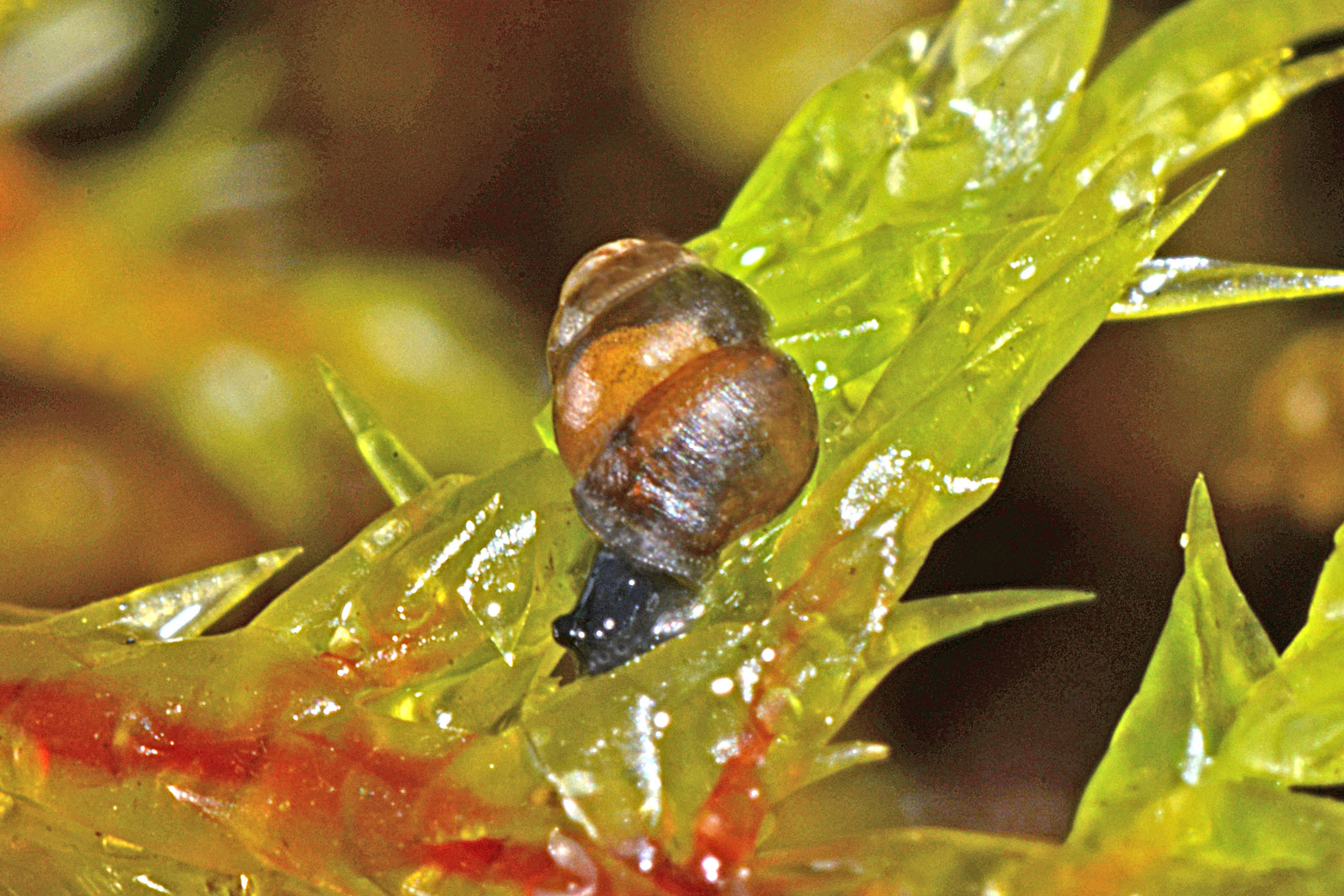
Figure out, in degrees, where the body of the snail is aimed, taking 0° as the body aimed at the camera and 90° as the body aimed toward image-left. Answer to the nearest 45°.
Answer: approximately 45°
